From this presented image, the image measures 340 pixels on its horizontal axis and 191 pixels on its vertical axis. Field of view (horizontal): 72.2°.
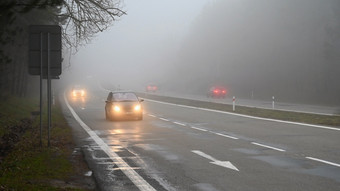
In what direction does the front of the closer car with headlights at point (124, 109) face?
toward the camera

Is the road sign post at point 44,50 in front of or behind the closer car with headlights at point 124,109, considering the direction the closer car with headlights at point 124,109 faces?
in front
